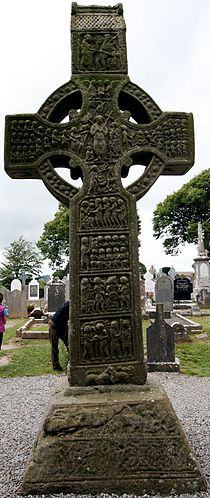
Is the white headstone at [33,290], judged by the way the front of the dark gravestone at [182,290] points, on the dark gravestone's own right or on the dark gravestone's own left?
on the dark gravestone's own right

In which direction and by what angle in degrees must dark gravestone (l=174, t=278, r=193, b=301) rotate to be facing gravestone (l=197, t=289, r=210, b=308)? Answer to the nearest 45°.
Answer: approximately 90° to its left

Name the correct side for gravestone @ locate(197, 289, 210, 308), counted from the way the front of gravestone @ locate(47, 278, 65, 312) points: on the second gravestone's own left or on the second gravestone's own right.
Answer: on the second gravestone's own left

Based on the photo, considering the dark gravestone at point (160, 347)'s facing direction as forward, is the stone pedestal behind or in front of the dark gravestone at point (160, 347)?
in front

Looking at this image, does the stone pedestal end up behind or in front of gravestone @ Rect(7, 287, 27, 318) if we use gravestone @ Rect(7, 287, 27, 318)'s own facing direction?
in front

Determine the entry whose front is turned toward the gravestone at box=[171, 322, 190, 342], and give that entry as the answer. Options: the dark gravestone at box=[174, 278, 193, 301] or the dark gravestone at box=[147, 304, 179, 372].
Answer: the dark gravestone at box=[174, 278, 193, 301]

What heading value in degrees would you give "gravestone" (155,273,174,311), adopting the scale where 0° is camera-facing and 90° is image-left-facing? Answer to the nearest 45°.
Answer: approximately 0°

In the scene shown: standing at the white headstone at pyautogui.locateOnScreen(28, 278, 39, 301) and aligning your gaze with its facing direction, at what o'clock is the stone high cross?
The stone high cross is roughly at 12 o'clock from the white headstone.

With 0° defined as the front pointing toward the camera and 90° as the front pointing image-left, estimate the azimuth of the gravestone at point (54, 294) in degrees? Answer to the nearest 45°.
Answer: approximately 0°

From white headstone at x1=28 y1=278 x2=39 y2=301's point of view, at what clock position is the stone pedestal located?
The stone pedestal is roughly at 12 o'clock from the white headstone.
